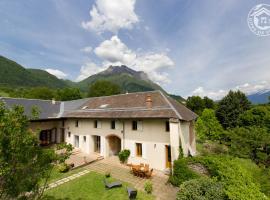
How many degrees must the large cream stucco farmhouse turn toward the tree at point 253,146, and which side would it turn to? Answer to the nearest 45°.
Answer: approximately 135° to its left

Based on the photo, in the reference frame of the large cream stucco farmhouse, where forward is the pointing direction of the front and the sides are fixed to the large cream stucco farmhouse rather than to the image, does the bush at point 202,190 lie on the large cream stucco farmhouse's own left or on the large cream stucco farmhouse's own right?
on the large cream stucco farmhouse's own left

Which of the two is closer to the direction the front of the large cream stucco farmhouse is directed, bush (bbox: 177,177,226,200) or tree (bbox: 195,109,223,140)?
the bush

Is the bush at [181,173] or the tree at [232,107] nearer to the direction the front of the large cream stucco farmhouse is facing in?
the bush

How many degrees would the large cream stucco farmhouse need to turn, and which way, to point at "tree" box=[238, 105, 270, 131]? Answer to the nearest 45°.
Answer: approximately 135° to its left

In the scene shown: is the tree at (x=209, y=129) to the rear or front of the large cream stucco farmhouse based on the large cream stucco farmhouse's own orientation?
to the rear

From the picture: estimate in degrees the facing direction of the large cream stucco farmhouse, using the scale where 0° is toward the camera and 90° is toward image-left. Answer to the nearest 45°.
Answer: approximately 45°

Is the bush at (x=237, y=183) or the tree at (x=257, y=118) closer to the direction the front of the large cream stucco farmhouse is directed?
the bush

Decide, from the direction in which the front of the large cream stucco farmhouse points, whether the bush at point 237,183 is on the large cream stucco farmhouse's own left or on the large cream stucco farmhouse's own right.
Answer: on the large cream stucco farmhouse's own left
